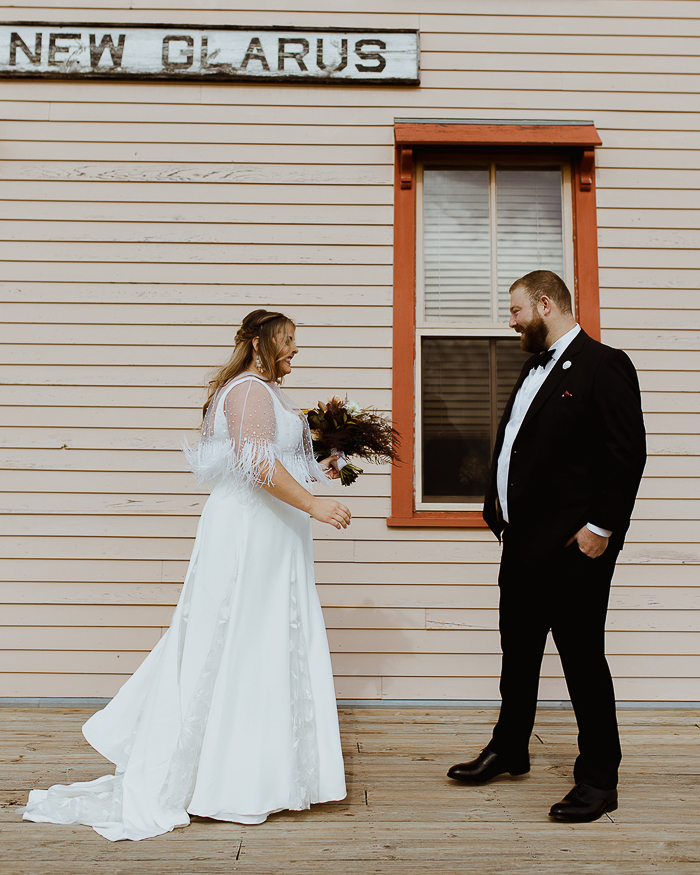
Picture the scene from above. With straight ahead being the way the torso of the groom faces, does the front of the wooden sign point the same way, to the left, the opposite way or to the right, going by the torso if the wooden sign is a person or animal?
to the left

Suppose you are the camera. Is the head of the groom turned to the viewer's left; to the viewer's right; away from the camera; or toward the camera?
to the viewer's left

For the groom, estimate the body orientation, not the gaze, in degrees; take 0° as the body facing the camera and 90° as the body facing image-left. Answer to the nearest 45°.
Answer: approximately 45°

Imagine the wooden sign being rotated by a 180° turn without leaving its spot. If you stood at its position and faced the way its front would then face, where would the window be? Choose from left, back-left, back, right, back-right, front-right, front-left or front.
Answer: right

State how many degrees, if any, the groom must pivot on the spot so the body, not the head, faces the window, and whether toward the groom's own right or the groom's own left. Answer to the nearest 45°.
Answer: approximately 135° to the groom's own right

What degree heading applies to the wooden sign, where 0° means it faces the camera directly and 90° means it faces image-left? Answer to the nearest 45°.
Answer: approximately 0°

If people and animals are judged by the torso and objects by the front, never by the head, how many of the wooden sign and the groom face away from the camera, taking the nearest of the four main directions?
0
